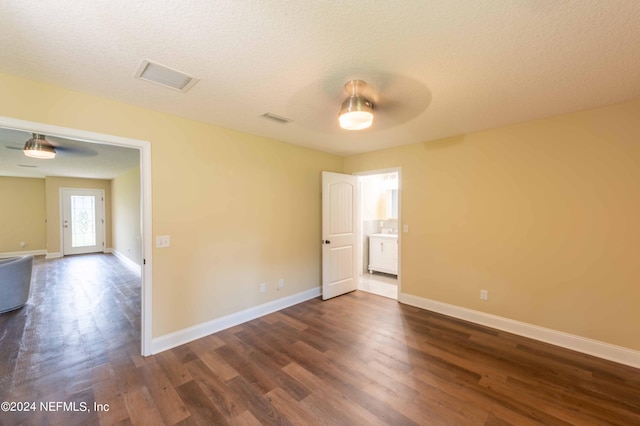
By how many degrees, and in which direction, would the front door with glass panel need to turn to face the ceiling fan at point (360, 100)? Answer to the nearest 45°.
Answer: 0° — it already faces it

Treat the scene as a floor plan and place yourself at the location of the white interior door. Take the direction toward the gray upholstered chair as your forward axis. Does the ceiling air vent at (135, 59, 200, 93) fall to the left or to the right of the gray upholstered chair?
left

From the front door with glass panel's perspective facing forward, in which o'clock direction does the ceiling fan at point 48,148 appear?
The ceiling fan is roughly at 12 o'clock from the front door with glass panel.

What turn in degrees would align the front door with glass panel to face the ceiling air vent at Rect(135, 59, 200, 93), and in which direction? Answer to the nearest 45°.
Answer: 0° — it already faces it

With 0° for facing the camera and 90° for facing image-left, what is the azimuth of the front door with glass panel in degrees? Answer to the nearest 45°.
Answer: approximately 0°

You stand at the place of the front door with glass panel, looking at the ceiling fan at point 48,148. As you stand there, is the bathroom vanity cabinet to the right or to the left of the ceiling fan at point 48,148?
left

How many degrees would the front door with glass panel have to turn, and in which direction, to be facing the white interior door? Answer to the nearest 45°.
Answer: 0° — it already faces it

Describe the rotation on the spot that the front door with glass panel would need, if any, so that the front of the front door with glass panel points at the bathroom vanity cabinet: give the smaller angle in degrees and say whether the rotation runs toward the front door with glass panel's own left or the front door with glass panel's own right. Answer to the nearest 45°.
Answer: approximately 45° to the front door with glass panel's own left
